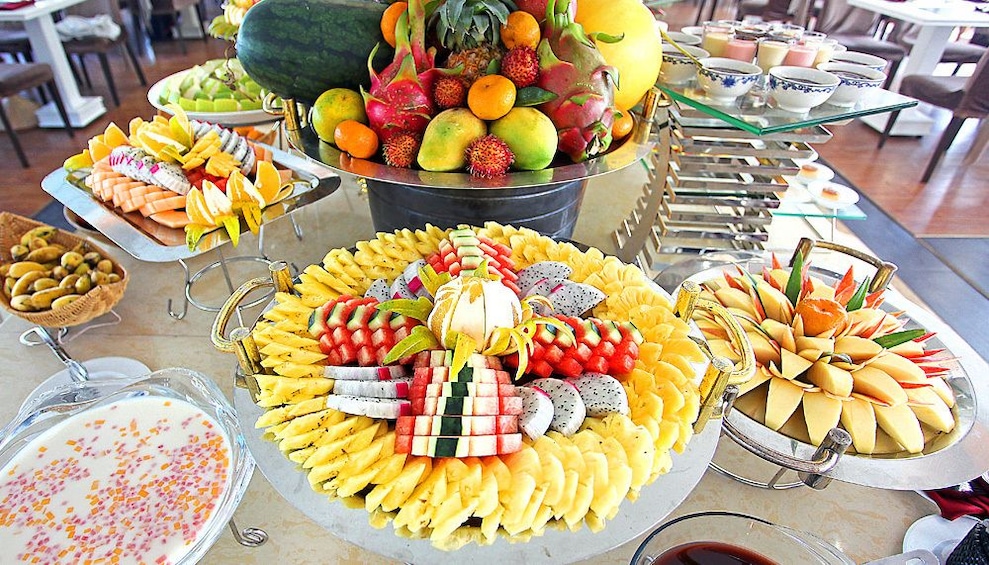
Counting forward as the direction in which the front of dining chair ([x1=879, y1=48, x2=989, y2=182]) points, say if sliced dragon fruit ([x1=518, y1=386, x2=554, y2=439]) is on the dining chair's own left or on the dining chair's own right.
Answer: on the dining chair's own left

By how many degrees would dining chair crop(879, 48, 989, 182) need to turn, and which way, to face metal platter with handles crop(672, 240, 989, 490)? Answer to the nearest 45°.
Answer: approximately 135° to its left

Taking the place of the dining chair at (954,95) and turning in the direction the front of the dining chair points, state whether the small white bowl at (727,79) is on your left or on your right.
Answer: on your left

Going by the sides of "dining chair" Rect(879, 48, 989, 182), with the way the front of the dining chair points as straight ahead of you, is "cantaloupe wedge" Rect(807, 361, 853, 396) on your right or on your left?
on your left

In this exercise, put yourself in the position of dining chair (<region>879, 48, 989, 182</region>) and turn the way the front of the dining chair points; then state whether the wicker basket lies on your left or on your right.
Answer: on your left

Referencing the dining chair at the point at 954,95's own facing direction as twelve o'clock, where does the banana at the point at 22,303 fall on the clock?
The banana is roughly at 8 o'clock from the dining chair.

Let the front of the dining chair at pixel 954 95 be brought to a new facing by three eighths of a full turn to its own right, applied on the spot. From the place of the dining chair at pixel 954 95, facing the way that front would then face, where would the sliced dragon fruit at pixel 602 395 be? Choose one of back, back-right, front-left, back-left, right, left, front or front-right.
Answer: right

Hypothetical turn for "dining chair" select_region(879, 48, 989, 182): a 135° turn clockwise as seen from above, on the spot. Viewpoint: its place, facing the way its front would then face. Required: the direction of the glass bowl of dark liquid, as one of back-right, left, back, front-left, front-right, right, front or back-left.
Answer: right

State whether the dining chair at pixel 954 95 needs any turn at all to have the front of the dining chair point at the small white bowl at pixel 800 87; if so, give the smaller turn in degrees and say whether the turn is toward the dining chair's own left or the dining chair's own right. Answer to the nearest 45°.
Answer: approximately 135° to the dining chair's own left

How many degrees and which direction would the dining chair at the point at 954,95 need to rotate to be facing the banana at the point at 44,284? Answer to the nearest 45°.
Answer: approximately 135° to its left

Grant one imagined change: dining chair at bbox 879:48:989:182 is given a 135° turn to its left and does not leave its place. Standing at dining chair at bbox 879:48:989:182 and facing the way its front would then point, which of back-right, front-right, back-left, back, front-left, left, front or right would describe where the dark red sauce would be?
front

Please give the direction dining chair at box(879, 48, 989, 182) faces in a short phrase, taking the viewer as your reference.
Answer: facing away from the viewer and to the left of the viewer

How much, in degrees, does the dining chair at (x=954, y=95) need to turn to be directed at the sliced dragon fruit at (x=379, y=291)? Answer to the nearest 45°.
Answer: approximately 135° to its left
